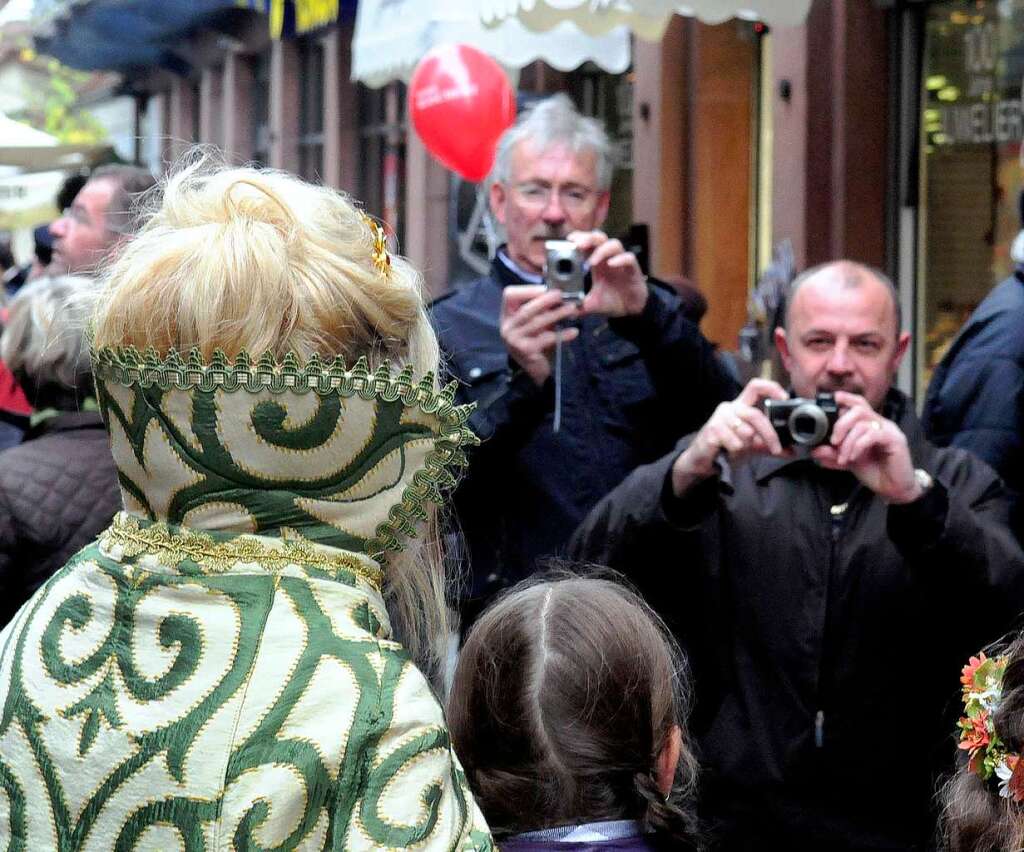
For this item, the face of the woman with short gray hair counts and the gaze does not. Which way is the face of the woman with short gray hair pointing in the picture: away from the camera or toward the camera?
away from the camera

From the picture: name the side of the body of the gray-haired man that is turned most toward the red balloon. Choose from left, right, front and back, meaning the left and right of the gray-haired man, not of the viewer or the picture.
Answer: back

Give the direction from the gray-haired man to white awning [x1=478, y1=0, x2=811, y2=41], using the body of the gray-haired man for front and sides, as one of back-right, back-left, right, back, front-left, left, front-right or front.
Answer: back

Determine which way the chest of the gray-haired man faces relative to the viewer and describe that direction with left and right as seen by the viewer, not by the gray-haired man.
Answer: facing the viewer

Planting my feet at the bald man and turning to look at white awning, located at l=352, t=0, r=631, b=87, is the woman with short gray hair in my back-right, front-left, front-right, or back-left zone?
front-left

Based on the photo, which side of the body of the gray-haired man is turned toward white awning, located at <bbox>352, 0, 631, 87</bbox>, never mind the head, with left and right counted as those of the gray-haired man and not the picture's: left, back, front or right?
back

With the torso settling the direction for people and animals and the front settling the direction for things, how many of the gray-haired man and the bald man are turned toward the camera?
2

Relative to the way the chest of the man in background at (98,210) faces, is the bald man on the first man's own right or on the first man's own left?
on the first man's own left
